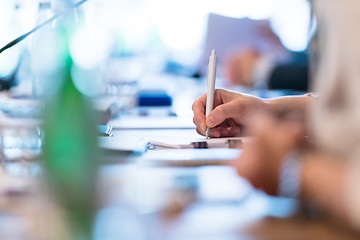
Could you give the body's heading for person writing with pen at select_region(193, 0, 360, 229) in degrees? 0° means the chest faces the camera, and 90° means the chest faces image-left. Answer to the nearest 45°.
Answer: approximately 90°
